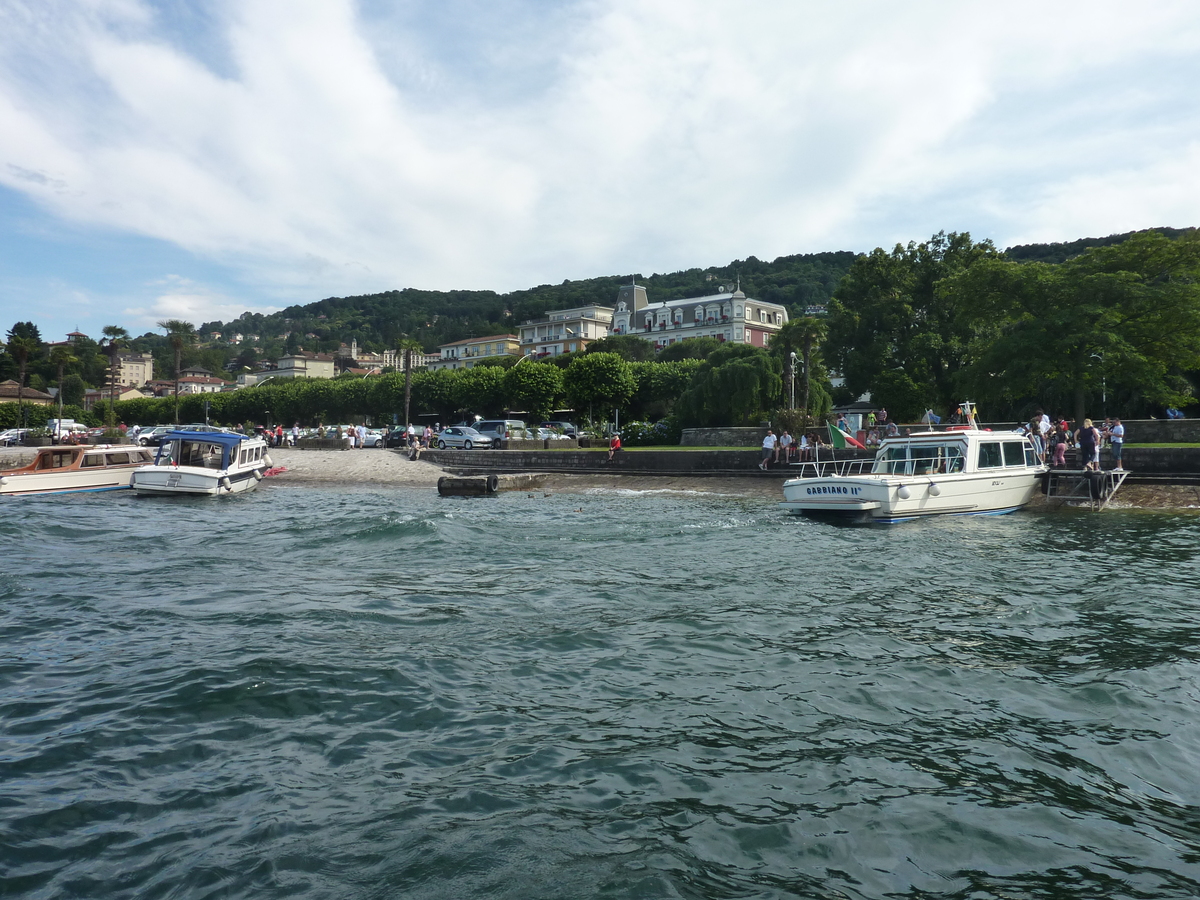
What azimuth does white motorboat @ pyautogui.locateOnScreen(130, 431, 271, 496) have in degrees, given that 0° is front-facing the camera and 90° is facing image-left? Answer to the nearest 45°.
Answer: approximately 225°

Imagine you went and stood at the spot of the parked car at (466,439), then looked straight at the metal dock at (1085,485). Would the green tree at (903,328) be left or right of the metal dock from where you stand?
left

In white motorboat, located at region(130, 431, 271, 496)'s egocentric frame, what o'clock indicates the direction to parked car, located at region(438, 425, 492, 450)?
The parked car is roughly at 12 o'clock from the white motorboat.

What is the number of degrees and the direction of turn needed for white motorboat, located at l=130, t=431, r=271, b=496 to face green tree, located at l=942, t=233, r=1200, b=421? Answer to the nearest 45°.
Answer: approximately 90° to its right

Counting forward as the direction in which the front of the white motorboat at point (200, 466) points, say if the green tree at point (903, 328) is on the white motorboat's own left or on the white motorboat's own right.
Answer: on the white motorboat's own right
